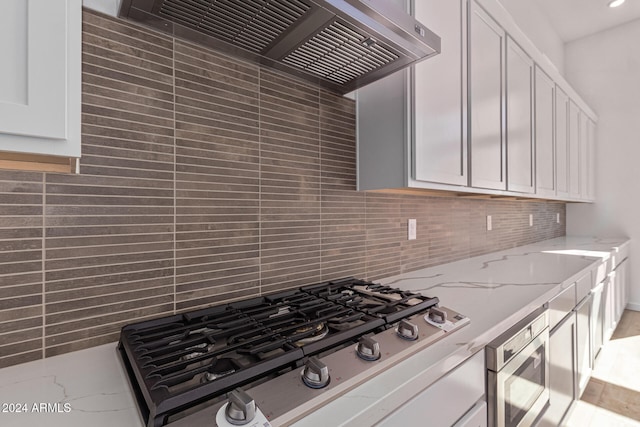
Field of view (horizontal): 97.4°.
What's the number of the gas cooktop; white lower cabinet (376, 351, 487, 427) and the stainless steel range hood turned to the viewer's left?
0

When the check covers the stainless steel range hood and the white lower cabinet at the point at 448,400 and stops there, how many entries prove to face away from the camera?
0

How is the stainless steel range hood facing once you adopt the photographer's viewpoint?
facing the viewer and to the right of the viewer

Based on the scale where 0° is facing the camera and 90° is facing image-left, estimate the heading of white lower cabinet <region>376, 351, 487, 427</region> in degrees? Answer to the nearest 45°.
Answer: approximately 315°

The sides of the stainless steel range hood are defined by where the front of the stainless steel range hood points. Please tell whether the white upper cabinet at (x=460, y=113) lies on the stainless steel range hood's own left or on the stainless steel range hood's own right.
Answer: on the stainless steel range hood's own left

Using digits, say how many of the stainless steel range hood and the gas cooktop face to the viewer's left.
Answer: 0

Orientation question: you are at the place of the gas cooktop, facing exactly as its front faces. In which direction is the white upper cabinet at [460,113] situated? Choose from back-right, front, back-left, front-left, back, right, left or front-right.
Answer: left

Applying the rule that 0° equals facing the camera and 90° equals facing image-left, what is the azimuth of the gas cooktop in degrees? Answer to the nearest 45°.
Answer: approximately 315°
